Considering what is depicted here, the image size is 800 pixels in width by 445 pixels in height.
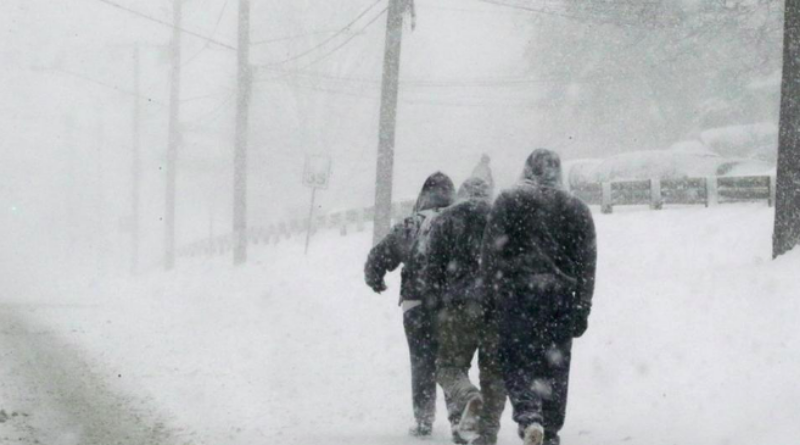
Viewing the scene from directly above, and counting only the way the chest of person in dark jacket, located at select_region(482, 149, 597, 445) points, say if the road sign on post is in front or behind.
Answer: in front

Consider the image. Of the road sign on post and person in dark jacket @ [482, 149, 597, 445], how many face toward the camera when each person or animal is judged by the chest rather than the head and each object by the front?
1

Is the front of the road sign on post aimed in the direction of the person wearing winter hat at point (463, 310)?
yes

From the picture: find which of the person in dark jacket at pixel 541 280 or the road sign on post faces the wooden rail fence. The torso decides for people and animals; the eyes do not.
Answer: the person in dark jacket

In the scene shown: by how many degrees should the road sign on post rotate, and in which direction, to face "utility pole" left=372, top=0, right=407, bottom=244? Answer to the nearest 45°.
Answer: approximately 45° to its left

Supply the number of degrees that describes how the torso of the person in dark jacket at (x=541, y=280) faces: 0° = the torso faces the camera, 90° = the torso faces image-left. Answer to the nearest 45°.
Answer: approximately 180°

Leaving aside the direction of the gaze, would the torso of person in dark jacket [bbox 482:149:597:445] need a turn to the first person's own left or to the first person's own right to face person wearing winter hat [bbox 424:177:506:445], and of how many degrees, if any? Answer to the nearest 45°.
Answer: approximately 45° to the first person's own left

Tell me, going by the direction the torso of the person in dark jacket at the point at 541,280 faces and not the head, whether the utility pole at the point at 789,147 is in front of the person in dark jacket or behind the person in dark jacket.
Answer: in front

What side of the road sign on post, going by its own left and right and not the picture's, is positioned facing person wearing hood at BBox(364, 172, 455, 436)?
front

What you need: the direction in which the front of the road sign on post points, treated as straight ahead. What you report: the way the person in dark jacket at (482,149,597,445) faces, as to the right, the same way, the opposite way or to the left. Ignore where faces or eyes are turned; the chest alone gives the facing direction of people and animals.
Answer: the opposite way

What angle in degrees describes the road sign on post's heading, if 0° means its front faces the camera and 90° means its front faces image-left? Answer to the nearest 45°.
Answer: approximately 0°
